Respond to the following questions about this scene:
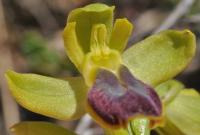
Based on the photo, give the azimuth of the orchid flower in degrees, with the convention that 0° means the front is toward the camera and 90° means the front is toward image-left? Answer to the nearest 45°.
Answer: approximately 0°

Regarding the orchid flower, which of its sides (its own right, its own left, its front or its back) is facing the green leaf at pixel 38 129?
right
